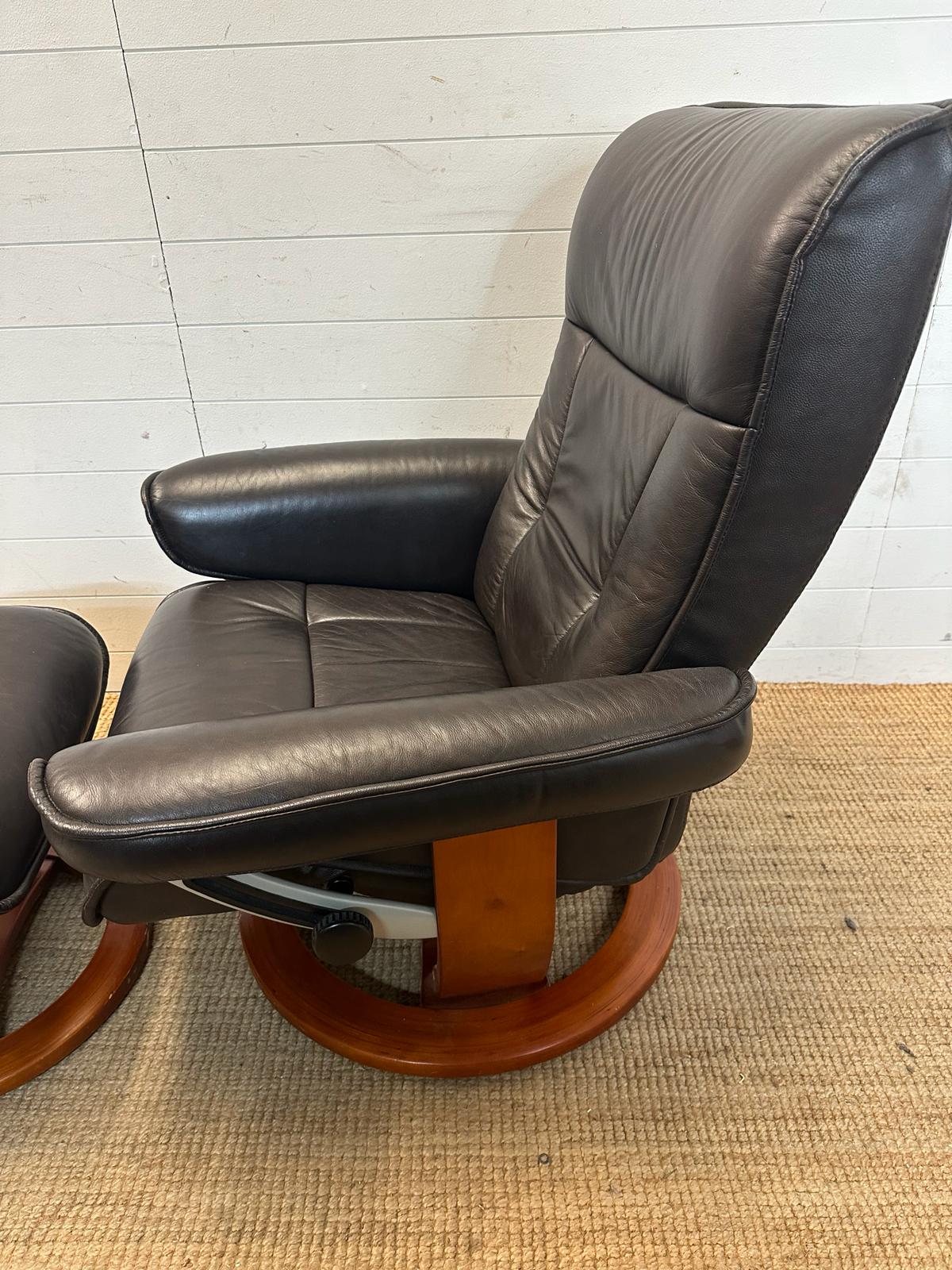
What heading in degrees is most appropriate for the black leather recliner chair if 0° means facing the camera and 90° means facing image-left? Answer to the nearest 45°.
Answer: approximately 90°
